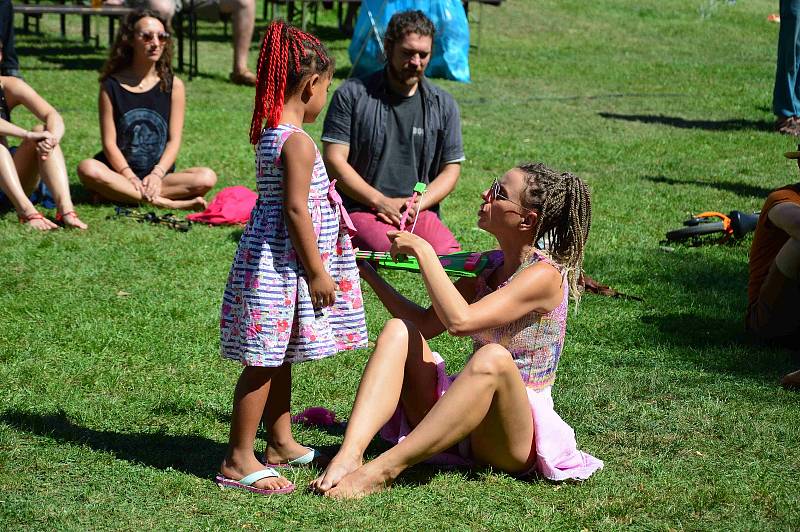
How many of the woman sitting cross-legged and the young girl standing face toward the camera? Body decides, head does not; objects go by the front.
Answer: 1

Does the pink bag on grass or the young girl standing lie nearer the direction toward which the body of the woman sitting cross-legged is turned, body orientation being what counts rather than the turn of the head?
the young girl standing

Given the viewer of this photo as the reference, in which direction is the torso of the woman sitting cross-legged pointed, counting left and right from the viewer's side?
facing the viewer

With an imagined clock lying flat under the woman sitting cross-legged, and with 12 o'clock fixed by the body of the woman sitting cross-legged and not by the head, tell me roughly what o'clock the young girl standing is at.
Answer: The young girl standing is roughly at 12 o'clock from the woman sitting cross-legged.

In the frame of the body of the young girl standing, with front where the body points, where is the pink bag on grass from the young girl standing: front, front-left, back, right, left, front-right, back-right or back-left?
left

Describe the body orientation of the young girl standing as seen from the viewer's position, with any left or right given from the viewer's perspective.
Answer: facing to the right of the viewer

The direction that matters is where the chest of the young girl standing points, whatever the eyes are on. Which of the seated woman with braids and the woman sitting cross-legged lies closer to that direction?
the seated woman with braids

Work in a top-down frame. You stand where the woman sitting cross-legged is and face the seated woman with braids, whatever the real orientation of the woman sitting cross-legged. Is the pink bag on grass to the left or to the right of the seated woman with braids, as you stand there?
left

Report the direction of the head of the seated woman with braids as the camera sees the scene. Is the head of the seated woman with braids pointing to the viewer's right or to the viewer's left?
to the viewer's left

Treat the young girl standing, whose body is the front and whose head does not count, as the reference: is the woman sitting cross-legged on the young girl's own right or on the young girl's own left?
on the young girl's own left

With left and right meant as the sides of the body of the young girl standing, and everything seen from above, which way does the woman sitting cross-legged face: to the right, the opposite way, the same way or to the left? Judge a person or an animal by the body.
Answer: to the right

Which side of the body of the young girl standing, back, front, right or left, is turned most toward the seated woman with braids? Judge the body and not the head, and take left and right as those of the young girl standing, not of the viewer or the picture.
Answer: front

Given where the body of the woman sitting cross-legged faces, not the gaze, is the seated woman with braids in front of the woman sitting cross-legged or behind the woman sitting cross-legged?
in front

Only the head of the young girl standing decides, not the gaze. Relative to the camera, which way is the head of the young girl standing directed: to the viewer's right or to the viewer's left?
to the viewer's right

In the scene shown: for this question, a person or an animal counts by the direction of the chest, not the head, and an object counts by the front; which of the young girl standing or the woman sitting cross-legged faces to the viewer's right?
the young girl standing
